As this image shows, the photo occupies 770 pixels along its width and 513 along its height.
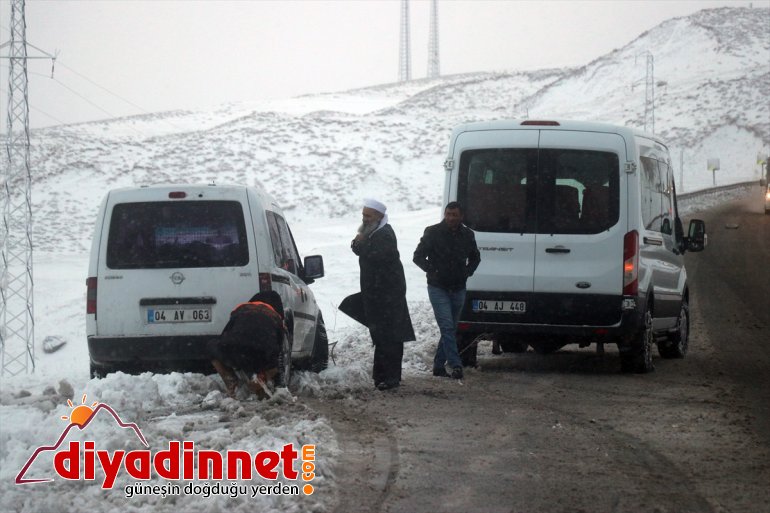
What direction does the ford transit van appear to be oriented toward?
away from the camera

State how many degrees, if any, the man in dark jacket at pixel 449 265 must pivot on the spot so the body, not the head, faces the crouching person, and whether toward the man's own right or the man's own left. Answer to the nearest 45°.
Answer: approximately 45° to the man's own right

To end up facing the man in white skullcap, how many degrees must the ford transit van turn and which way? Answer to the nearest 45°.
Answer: approximately 135° to its left

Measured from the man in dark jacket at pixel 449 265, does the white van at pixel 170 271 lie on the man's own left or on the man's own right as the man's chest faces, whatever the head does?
on the man's own right

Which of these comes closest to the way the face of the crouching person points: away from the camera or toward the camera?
away from the camera

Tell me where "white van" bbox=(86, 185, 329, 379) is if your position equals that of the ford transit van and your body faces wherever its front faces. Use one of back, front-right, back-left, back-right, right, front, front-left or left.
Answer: back-left

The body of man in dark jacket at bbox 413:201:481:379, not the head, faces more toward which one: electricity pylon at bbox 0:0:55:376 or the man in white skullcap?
the man in white skullcap

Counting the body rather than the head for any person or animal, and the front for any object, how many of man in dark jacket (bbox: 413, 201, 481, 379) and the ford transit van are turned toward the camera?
1

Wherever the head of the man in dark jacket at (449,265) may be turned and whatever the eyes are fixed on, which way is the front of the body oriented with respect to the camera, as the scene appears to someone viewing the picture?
toward the camera

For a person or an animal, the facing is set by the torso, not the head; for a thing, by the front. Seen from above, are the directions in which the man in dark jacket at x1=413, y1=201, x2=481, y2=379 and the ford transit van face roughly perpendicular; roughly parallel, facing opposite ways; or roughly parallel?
roughly parallel, facing opposite ways

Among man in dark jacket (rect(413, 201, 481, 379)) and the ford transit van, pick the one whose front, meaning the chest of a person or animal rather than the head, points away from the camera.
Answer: the ford transit van

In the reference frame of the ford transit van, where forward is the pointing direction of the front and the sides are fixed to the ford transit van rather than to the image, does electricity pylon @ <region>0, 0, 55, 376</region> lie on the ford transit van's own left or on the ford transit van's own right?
on the ford transit van's own left
